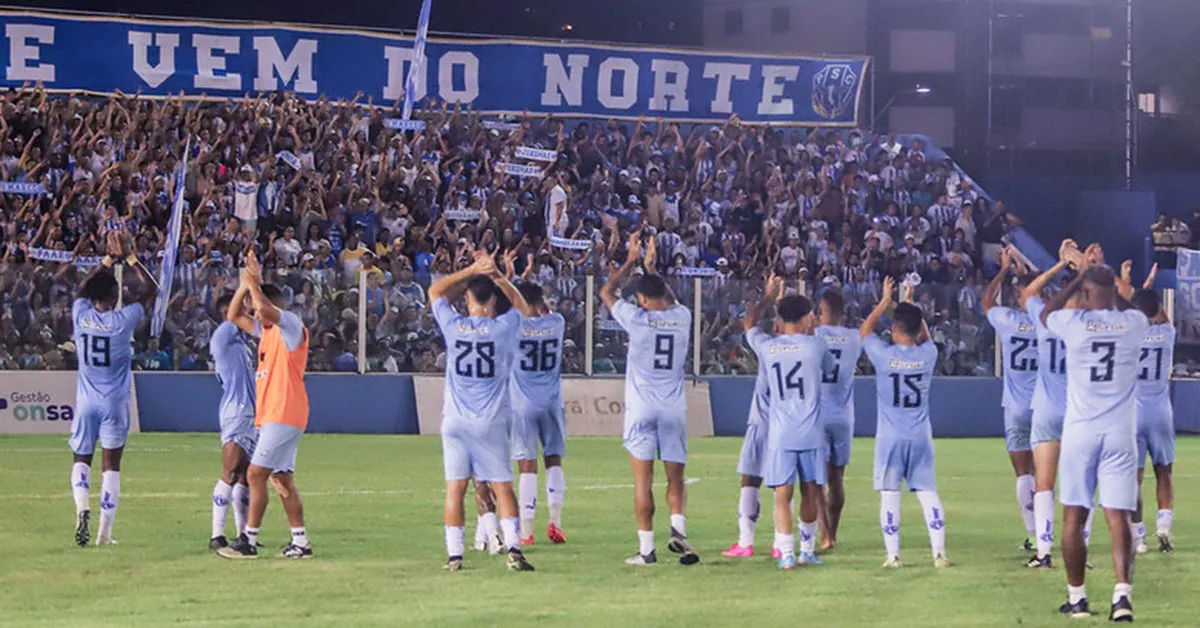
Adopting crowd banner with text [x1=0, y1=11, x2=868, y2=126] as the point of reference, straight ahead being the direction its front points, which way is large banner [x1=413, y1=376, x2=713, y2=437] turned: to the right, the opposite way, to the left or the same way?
the same way

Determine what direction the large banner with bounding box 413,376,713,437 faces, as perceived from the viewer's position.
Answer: facing the viewer

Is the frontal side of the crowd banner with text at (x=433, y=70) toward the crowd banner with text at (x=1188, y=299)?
no

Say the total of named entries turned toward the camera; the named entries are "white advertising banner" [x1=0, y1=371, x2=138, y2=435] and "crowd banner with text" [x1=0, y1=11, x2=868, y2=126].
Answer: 2

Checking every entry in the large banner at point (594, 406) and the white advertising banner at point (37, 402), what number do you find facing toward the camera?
2

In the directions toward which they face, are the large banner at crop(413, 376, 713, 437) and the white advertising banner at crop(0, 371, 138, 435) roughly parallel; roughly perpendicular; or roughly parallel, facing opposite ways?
roughly parallel

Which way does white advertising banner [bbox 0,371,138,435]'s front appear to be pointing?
toward the camera

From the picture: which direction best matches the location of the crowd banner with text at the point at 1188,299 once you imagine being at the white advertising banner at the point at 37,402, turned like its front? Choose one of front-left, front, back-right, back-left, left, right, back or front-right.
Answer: left

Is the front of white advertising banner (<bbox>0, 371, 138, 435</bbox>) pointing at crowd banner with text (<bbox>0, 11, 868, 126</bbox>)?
no

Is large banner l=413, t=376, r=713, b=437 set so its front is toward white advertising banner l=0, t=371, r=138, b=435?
no

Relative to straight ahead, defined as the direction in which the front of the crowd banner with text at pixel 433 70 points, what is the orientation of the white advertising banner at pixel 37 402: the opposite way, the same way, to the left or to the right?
the same way
